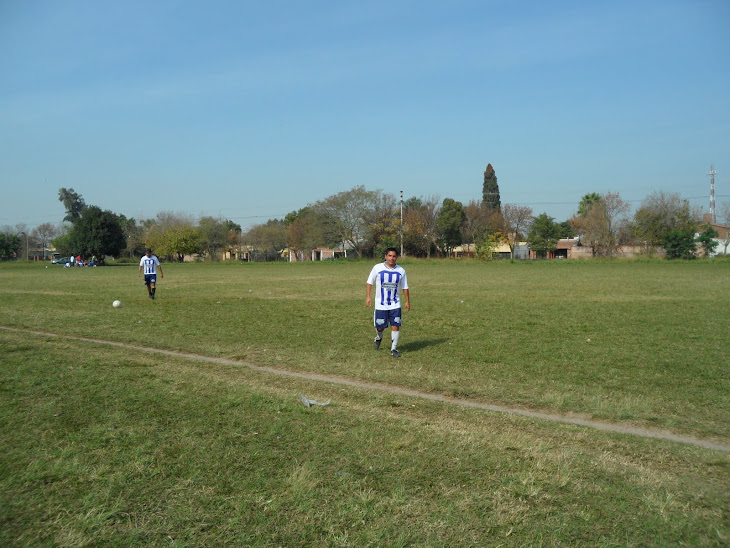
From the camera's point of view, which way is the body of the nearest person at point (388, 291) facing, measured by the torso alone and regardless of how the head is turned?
toward the camera
